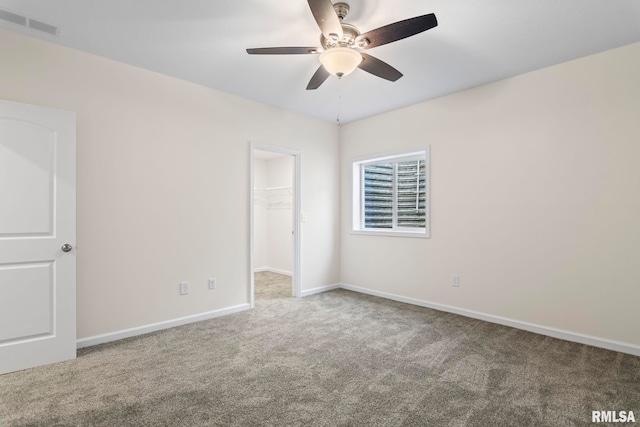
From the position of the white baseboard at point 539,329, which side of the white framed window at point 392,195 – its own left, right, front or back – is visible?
left

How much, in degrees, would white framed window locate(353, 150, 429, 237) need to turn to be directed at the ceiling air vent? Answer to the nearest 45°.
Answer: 0° — it already faces it

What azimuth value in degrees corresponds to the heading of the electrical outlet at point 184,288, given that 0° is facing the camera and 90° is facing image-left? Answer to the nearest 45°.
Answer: approximately 315°

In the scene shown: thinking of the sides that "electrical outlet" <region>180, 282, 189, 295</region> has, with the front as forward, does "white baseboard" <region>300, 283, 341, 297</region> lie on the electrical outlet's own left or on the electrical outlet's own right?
on the electrical outlet's own left

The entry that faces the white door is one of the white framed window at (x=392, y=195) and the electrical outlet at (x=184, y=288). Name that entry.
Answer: the white framed window

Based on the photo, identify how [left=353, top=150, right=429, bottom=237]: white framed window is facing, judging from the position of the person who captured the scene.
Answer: facing the viewer and to the left of the viewer

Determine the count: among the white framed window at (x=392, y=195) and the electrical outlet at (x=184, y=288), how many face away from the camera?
0

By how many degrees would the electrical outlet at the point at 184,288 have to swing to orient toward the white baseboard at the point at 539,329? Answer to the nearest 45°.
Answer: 0° — it already faces it

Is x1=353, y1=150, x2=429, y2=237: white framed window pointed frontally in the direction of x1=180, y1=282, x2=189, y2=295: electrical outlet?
yes

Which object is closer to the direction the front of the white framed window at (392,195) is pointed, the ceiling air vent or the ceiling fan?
the ceiling air vent
